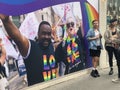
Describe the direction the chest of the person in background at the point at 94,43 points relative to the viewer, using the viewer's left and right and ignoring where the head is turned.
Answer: facing the viewer and to the right of the viewer

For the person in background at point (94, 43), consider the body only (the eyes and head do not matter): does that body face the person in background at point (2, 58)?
no
